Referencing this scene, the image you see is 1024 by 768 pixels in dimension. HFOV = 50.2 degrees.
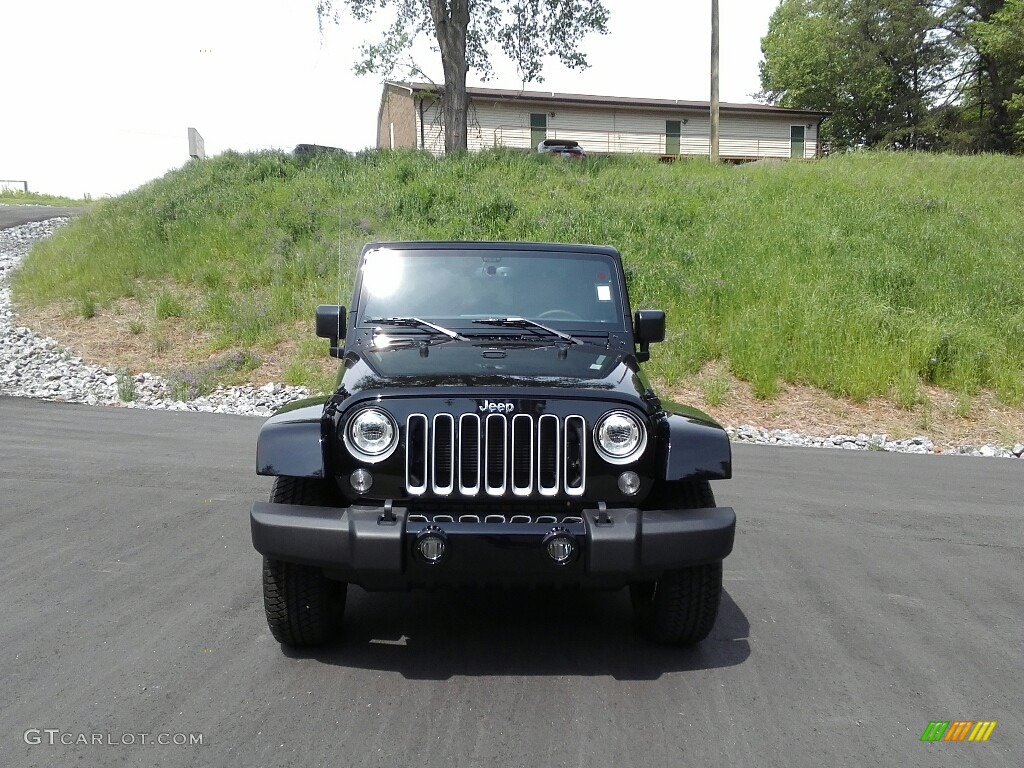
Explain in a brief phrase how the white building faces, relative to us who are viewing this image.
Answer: facing the viewer

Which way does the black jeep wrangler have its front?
toward the camera

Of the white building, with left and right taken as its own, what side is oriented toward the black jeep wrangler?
front

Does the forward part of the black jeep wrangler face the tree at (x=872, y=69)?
no

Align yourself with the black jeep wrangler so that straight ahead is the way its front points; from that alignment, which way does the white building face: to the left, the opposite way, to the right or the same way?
the same way

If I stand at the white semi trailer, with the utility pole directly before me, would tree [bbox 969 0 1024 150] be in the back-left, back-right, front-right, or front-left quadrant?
front-left

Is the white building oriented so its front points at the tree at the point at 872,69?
no

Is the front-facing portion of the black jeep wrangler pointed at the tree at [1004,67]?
no

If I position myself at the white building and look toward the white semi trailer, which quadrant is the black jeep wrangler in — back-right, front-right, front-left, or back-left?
back-left

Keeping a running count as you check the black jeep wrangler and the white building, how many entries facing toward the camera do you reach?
2

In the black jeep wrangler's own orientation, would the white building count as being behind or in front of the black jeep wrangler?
behind

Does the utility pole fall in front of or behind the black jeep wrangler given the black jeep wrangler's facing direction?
behind

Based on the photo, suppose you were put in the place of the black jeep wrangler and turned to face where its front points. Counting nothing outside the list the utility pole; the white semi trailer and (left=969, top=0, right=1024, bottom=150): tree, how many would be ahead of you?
0
